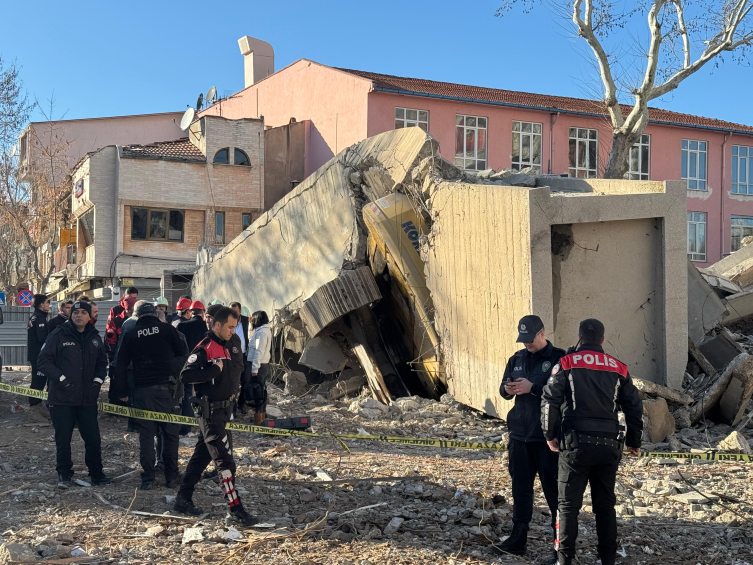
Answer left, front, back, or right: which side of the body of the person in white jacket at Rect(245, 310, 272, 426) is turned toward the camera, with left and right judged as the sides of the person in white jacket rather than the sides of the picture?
left

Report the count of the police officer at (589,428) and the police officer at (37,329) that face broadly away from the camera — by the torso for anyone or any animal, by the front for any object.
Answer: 1

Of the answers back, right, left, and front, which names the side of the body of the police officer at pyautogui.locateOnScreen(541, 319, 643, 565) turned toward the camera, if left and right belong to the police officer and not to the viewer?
back

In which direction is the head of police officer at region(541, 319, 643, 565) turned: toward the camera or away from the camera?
away from the camera

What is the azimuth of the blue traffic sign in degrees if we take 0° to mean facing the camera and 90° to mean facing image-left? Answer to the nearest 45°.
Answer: approximately 0°
